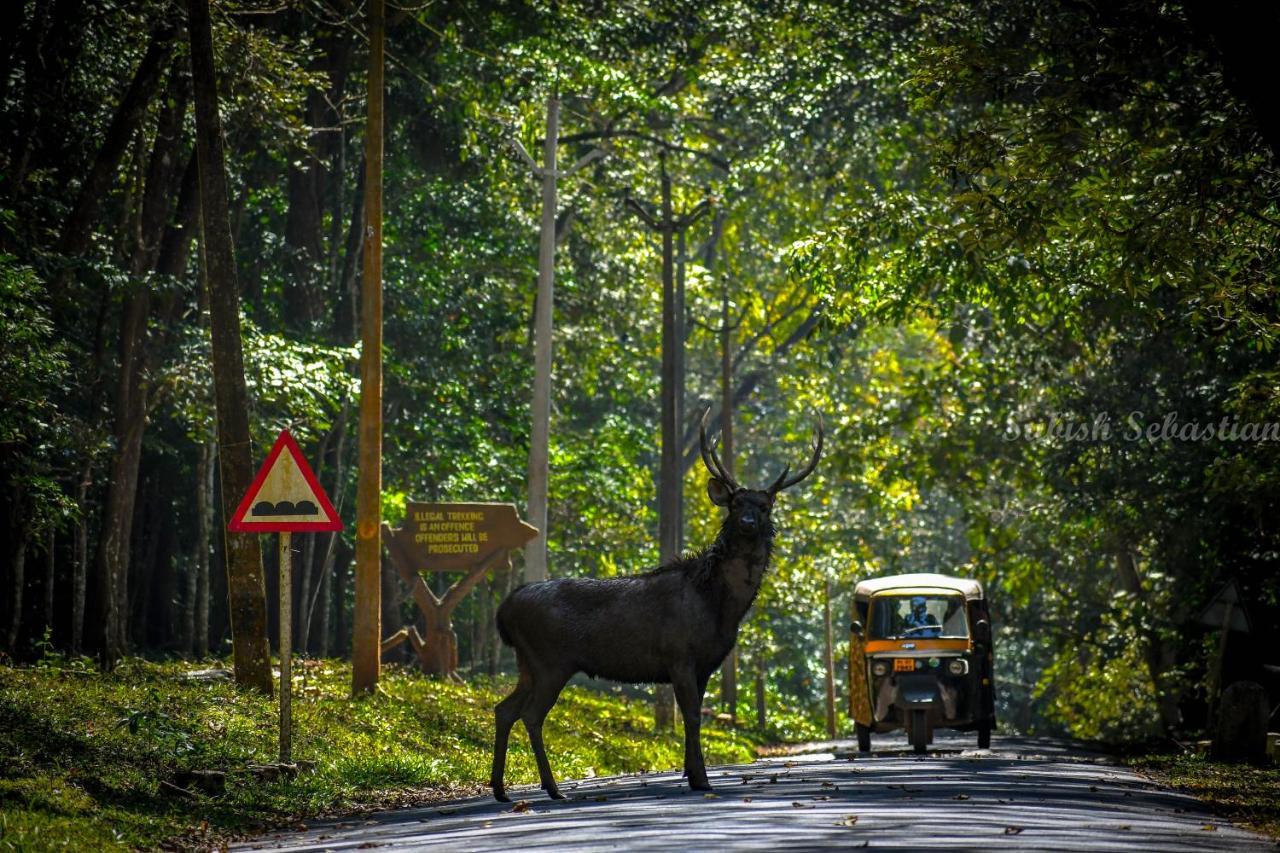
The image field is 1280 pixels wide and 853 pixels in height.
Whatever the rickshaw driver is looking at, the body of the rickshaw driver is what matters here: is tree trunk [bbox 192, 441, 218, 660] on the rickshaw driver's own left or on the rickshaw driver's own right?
on the rickshaw driver's own right

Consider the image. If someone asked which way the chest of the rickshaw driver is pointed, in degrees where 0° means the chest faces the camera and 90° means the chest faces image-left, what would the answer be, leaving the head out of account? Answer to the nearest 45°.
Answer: approximately 0°

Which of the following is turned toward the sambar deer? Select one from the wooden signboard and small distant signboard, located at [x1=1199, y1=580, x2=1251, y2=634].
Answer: the wooden signboard

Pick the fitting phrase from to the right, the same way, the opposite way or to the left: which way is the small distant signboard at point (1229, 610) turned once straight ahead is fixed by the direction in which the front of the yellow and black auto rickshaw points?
the opposite way

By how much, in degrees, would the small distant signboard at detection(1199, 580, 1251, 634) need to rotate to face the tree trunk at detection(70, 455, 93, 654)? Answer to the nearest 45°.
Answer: approximately 90° to its left

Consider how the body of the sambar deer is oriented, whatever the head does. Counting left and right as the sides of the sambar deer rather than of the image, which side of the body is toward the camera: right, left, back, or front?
right

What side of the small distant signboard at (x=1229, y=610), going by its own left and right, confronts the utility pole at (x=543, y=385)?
left

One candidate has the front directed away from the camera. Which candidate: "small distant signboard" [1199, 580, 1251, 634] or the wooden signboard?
the small distant signboard

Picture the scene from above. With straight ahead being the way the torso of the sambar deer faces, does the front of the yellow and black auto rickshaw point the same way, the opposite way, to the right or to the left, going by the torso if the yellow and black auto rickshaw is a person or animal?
to the right

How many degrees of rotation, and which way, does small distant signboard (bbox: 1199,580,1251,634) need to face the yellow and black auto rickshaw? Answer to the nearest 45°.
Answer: approximately 90° to its left
